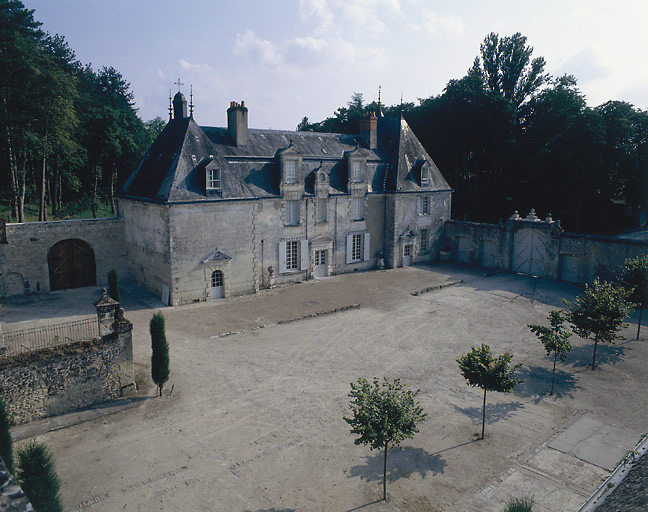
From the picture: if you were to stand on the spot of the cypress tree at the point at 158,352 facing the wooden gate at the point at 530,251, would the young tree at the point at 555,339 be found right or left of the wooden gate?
right

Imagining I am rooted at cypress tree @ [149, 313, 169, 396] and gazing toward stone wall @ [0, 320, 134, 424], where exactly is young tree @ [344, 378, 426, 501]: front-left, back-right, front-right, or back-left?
back-left

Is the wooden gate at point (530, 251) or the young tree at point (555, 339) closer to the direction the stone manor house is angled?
the young tree

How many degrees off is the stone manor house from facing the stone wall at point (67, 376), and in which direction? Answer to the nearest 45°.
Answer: approximately 45° to its right

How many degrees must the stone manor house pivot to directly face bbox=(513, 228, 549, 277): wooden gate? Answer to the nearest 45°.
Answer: approximately 45° to its left

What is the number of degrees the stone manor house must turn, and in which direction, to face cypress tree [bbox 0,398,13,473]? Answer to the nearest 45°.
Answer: approximately 45° to its right

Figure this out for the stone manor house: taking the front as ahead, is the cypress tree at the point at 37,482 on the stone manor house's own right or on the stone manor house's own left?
on the stone manor house's own right

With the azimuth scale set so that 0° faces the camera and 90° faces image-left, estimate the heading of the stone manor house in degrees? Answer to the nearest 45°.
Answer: approximately 315°

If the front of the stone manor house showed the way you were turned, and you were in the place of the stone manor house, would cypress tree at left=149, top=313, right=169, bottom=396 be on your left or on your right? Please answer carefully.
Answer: on your right

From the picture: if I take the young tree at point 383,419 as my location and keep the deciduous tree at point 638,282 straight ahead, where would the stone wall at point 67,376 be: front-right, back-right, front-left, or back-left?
back-left
